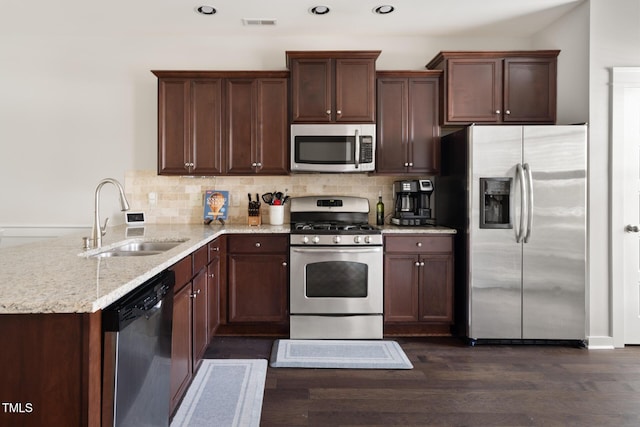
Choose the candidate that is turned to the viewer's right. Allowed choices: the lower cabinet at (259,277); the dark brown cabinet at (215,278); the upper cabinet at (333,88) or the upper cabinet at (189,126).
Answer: the dark brown cabinet

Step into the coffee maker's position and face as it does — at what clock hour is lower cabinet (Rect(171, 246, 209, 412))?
The lower cabinet is roughly at 1 o'clock from the coffee maker.

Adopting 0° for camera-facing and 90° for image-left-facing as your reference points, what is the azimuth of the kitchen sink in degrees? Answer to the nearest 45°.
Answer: approximately 270°

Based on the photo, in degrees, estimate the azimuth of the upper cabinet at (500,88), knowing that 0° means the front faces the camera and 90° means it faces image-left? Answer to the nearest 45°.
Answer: approximately 0°

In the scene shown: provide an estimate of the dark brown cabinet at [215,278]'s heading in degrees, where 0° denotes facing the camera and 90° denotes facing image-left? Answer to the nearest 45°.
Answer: approximately 270°

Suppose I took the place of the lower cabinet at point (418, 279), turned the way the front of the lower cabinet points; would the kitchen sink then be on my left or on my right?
on my right

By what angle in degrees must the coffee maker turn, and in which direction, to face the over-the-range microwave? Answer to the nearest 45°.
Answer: approximately 90° to its right

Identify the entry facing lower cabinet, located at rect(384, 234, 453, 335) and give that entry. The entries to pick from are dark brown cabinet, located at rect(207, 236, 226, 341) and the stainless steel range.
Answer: the dark brown cabinet
